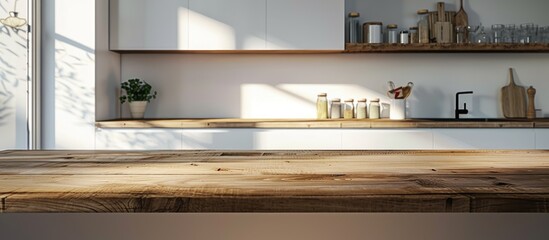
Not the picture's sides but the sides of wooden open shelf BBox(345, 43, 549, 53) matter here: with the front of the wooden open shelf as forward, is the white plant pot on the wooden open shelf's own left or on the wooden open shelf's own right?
on the wooden open shelf's own right

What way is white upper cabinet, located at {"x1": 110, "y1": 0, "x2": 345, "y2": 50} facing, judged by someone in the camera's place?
facing the viewer

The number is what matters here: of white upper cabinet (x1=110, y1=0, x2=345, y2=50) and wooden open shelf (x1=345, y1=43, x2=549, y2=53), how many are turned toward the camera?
2

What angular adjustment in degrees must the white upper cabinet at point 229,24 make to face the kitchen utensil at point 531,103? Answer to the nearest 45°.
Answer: approximately 90° to its left

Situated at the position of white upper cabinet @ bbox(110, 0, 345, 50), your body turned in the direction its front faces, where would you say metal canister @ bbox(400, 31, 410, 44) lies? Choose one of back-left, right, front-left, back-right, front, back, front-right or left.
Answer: left

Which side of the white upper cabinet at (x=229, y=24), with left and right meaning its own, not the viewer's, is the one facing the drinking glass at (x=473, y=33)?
left

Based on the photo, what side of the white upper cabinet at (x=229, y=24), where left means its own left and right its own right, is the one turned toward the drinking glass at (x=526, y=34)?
left

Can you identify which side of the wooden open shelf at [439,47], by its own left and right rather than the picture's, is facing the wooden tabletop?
front

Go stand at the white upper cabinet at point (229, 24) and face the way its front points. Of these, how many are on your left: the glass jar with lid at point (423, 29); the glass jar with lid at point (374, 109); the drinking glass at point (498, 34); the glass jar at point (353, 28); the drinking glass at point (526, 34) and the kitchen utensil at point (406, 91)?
6

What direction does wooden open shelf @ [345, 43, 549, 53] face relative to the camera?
toward the camera

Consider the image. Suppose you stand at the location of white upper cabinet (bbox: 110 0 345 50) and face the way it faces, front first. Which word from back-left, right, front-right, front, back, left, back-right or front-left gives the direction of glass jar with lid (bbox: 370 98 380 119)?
left
